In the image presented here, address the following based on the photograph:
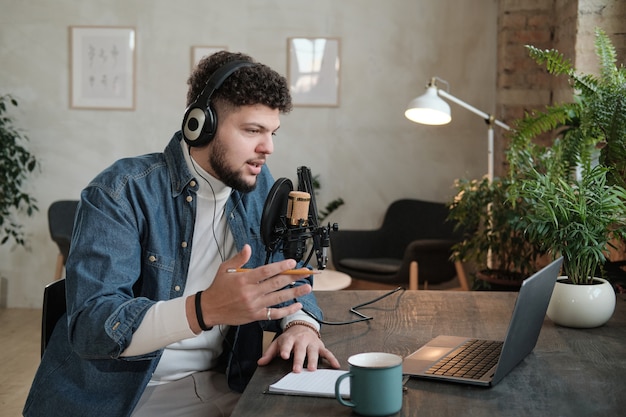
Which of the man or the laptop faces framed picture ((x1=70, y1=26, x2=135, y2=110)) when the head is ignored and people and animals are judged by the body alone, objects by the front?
the laptop

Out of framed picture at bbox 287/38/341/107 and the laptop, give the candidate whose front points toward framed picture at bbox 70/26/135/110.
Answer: the laptop

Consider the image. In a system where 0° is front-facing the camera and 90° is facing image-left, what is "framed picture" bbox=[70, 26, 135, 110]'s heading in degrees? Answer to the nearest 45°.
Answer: approximately 0°

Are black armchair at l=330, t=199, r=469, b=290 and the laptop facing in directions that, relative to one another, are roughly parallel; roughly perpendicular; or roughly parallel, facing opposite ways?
roughly perpendicular

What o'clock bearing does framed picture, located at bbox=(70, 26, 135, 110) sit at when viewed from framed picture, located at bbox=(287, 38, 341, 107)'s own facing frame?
framed picture, located at bbox=(70, 26, 135, 110) is roughly at 3 o'clock from framed picture, located at bbox=(287, 38, 341, 107).

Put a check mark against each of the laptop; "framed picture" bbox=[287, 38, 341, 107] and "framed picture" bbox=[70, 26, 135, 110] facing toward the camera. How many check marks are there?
2

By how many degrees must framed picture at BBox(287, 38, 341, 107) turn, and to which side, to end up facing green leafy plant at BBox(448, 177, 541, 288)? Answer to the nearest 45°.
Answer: approximately 45° to its left

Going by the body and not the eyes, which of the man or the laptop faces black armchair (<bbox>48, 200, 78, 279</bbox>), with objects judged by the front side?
the laptop
